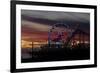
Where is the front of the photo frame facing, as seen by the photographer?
facing the viewer and to the right of the viewer
